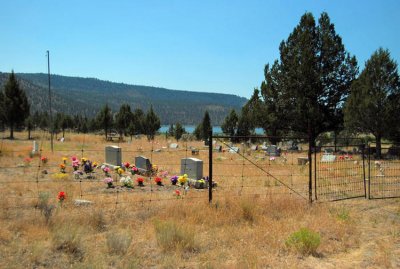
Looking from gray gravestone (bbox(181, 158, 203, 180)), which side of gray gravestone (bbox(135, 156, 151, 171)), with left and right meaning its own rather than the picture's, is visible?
left

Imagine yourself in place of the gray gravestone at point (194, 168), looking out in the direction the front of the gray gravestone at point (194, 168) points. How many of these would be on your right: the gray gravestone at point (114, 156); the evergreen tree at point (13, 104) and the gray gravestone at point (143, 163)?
3

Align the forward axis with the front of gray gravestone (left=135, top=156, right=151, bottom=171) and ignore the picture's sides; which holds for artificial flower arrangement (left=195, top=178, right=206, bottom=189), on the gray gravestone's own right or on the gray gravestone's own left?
on the gray gravestone's own left

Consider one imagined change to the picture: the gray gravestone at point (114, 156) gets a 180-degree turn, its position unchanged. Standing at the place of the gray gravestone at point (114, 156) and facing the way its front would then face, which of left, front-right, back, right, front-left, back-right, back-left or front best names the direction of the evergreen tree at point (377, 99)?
front-right

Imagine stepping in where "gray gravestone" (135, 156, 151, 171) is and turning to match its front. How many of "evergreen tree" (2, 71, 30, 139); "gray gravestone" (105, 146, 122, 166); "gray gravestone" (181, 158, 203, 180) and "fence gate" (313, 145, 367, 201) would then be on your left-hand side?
2

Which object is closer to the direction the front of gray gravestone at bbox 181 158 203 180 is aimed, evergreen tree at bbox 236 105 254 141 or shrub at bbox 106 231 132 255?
the shrub

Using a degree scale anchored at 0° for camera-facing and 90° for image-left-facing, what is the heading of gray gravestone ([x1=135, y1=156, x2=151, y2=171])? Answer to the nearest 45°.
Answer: approximately 45°

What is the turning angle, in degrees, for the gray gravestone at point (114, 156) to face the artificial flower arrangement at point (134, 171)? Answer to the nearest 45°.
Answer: approximately 90° to its left
